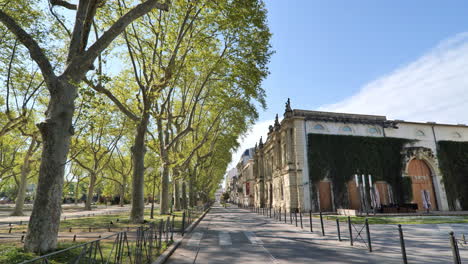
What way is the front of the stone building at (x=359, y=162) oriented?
to the viewer's left

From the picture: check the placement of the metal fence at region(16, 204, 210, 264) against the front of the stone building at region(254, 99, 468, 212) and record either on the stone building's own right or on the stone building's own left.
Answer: on the stone building's own left
